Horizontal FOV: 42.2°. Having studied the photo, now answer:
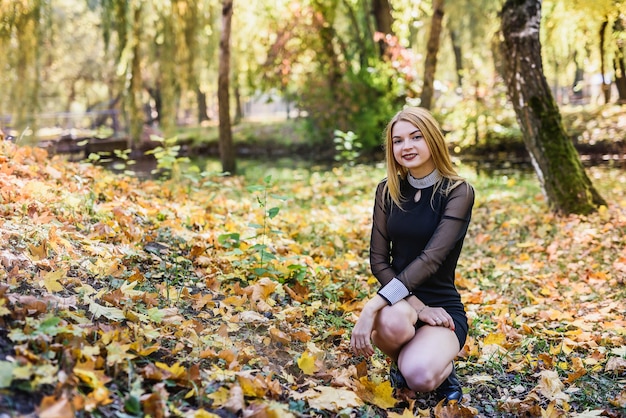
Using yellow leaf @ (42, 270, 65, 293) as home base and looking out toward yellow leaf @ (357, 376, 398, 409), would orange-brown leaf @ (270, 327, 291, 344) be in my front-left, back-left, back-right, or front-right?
front-left

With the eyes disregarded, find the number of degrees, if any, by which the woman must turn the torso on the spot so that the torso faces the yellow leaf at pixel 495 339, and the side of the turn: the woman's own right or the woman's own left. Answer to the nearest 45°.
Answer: approximately 180°

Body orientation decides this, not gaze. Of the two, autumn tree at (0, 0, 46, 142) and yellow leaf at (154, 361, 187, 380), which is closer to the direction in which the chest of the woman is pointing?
the yellow leaf

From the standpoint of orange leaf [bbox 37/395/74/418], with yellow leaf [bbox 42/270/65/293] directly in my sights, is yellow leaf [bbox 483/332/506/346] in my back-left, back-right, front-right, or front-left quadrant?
front-right

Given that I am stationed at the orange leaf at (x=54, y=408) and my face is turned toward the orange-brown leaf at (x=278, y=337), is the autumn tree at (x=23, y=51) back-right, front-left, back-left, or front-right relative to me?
front-left

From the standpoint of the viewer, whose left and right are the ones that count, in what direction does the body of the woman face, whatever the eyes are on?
facing the viewer and to the left of the viewer
